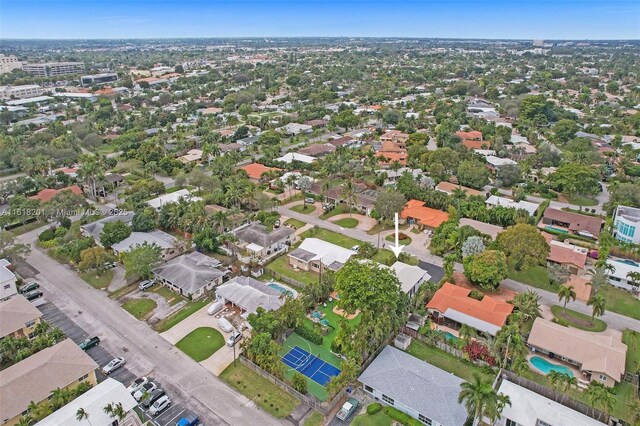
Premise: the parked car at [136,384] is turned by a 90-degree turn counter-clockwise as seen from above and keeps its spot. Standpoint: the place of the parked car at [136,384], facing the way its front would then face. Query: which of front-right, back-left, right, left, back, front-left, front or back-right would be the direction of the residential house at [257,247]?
left

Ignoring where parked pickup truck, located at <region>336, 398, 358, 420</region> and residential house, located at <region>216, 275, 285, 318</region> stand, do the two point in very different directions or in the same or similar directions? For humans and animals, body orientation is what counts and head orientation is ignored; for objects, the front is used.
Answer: very different directions

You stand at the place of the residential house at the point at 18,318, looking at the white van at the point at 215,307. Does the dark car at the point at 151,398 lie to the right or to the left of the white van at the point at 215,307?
right

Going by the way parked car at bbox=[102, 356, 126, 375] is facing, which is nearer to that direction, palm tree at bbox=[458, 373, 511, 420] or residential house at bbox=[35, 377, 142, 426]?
the residential house

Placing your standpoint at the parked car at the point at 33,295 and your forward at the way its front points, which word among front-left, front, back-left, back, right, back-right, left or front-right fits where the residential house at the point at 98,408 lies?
front-left

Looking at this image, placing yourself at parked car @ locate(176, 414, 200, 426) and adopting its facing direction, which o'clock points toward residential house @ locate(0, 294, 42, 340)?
The residential house is roughly at 3 o'clock from the parked car.

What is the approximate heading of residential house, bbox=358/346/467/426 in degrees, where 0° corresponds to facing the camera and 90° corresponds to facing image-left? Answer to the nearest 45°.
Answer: approximately 45°

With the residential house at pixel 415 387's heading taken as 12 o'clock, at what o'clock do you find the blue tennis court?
The blue tennis court is roughly at 2 o'clock from the residential house.
